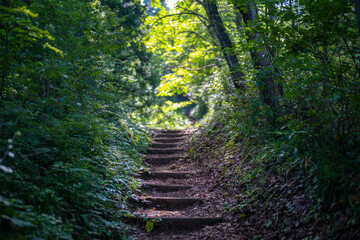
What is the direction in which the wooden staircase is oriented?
toward the camera

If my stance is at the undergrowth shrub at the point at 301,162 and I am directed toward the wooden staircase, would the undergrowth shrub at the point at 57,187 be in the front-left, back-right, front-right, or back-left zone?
front-left
